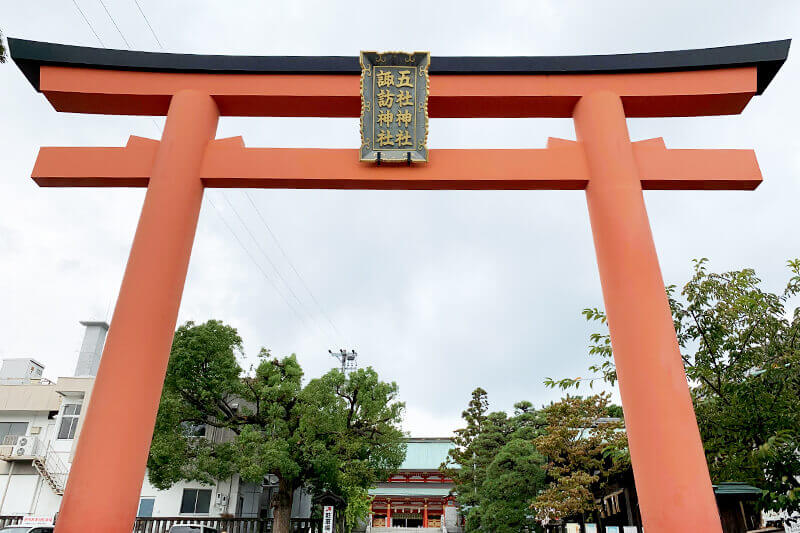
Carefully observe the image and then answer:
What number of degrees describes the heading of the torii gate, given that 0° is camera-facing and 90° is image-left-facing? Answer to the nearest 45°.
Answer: approximately 0°

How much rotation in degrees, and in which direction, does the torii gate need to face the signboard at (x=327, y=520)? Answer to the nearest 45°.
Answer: approximately 180°

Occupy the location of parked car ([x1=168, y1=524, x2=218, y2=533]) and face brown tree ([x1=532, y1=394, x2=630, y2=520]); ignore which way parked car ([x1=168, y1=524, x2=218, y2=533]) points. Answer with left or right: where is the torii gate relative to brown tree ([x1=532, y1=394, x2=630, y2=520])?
right

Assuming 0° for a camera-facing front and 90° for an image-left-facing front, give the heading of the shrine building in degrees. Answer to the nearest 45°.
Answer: approximately 0°

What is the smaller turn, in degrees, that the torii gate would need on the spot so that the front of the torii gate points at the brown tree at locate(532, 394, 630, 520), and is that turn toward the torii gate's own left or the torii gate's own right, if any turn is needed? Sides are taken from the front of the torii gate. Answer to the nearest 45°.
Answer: approximately 135° to the torii gate's own left

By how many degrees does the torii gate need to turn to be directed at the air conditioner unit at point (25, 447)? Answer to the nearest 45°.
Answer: approximately 135° to its right

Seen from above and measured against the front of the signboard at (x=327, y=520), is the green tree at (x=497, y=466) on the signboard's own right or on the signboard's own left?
on the signboard's own left

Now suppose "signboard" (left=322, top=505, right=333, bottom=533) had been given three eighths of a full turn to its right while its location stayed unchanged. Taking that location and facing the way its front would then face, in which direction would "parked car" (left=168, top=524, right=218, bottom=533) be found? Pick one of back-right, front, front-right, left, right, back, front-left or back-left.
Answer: front-left

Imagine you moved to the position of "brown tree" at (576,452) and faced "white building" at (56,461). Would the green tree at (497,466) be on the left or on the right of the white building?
right

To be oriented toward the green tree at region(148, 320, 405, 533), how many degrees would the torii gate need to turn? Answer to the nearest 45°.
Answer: approximately 180°

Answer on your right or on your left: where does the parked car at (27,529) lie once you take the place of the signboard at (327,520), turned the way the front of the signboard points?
on your right
